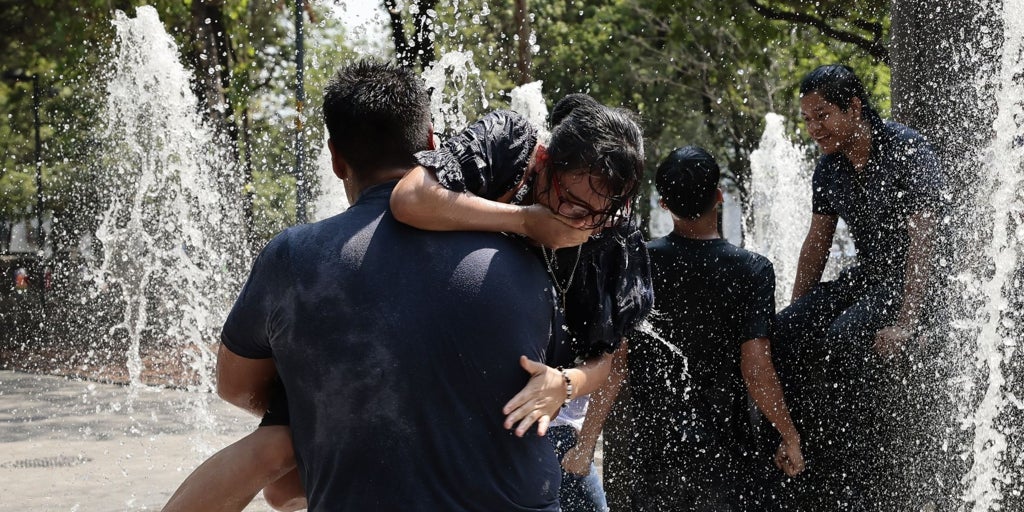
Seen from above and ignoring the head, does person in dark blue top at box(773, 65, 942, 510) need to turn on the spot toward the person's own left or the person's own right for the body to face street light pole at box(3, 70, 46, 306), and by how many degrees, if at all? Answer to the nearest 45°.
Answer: approximately 90° to the person's own right

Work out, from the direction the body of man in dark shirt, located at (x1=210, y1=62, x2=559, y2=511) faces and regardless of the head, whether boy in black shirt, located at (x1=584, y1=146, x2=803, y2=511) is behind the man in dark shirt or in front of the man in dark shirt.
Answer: in front

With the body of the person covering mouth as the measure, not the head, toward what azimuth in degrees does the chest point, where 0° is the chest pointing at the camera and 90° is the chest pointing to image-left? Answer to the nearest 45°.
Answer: approximately 0°

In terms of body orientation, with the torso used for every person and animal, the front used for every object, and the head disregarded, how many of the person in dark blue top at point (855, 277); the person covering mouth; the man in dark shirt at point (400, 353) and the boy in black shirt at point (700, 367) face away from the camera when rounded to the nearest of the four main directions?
2

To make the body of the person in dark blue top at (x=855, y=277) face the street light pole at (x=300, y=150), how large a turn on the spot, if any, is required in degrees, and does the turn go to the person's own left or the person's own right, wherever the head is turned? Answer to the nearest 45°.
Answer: approximately 90° to the person's own right

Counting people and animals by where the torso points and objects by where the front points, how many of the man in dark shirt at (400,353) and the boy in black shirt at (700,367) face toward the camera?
0

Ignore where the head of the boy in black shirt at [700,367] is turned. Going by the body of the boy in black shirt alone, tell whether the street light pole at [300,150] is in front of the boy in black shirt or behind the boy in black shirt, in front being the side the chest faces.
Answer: in front

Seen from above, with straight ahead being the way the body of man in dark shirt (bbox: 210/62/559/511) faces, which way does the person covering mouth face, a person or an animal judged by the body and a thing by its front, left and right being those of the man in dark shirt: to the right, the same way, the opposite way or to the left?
the opposite way

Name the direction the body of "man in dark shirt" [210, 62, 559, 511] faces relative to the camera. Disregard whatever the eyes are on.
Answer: away from the camera

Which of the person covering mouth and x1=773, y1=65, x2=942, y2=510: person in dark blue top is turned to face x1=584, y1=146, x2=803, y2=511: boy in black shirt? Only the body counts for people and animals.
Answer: the person in dark blue top

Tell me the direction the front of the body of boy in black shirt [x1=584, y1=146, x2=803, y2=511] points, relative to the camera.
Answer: away from the camera

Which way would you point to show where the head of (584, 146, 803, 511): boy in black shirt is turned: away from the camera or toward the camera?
away from the camera
